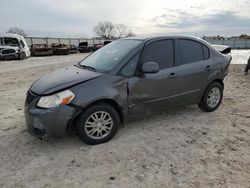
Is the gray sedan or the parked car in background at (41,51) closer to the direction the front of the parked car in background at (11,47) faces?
the gray sedan

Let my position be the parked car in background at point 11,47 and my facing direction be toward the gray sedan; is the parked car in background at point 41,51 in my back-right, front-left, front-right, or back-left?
back-left

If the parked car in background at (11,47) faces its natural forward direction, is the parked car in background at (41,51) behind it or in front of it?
behind

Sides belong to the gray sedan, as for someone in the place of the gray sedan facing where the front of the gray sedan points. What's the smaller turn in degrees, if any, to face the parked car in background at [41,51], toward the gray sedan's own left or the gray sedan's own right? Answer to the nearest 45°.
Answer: approximately 135° to the gray sedan's own right

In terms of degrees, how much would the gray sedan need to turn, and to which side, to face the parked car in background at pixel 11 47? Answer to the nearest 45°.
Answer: approximately 90° to its right

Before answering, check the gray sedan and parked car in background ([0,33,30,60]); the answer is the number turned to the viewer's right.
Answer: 0

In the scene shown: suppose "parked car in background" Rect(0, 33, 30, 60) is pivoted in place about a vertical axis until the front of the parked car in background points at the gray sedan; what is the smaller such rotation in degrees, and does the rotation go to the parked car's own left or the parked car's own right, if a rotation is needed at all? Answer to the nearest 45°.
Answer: approximately 45° to the parked car's own left
